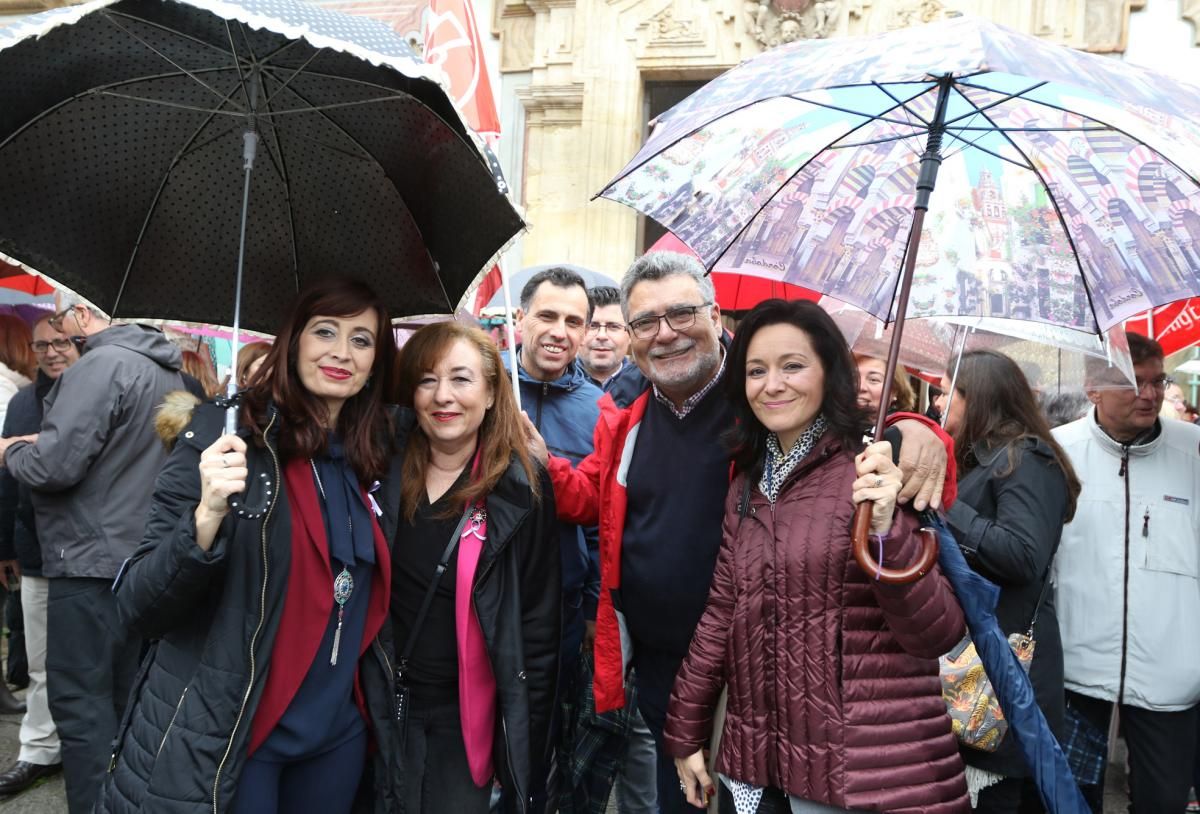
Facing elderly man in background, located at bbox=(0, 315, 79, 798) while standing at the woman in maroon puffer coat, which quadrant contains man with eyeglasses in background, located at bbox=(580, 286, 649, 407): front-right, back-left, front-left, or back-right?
front-right

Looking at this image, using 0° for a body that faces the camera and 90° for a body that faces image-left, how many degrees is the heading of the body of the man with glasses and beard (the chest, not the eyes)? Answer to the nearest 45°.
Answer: approximately 0°

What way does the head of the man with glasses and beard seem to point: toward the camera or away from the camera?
toward the camera

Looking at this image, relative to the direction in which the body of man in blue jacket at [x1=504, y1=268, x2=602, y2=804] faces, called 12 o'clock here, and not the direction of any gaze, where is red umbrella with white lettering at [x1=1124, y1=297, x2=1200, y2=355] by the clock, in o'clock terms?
The red umbrella with white lettering is roughly at 9 o'clock from the man in blue jacket.

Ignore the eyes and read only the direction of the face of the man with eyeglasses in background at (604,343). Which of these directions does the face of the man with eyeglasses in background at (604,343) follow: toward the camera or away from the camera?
toward the camera

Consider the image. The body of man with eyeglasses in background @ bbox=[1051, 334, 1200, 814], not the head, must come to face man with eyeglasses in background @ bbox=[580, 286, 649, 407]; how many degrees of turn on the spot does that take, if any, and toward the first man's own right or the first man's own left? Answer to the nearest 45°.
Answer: approximately 90° to the first man's own right

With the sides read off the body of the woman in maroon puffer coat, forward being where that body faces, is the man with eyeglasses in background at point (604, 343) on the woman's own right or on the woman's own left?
on the woman's own right

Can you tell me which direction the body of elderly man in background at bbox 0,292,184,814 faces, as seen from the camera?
to the viewer's left
